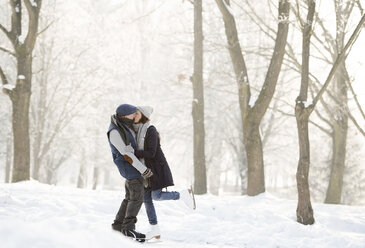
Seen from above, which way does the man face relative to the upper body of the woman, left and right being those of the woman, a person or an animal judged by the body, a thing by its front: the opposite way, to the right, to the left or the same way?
the opposite way

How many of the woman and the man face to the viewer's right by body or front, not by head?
1

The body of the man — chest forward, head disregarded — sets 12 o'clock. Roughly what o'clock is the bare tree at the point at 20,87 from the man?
The bare tree is roughly at 8 o'clock from the man.

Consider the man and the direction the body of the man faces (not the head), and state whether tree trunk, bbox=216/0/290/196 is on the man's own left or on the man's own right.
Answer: on the man's own left

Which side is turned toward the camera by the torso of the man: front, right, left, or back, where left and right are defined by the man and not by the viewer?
right

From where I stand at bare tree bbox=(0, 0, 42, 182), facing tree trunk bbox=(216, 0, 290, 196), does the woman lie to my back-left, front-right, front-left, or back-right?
front-right

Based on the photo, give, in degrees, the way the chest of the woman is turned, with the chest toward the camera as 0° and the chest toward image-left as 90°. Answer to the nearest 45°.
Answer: approximately 90°

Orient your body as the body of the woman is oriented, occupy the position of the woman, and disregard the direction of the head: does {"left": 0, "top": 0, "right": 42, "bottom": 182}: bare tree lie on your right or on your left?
on your right

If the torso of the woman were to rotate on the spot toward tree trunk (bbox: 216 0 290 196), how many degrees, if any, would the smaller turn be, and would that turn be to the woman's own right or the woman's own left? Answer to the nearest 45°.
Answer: approximately 135° to the woman's own right

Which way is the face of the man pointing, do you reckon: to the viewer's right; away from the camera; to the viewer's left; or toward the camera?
to the viewer's right

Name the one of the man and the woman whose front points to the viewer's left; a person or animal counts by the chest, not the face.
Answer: the woman
